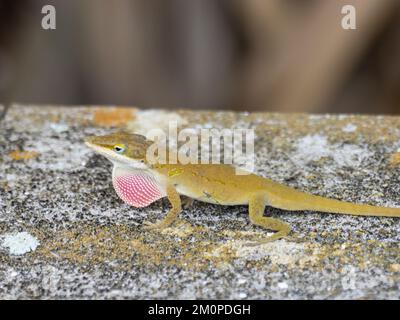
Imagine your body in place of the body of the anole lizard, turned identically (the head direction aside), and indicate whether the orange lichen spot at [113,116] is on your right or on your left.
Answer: on your right

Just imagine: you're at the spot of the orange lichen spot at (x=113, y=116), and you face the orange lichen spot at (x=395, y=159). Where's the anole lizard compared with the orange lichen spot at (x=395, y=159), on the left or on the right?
right

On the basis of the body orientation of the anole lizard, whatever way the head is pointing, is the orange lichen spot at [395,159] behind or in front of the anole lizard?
behind

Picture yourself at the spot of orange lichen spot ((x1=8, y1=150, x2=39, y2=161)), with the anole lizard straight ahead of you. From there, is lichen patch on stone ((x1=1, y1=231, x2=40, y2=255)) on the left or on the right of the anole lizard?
right

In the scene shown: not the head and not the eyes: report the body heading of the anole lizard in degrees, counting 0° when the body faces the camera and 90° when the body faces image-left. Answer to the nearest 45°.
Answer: approximately 90°
